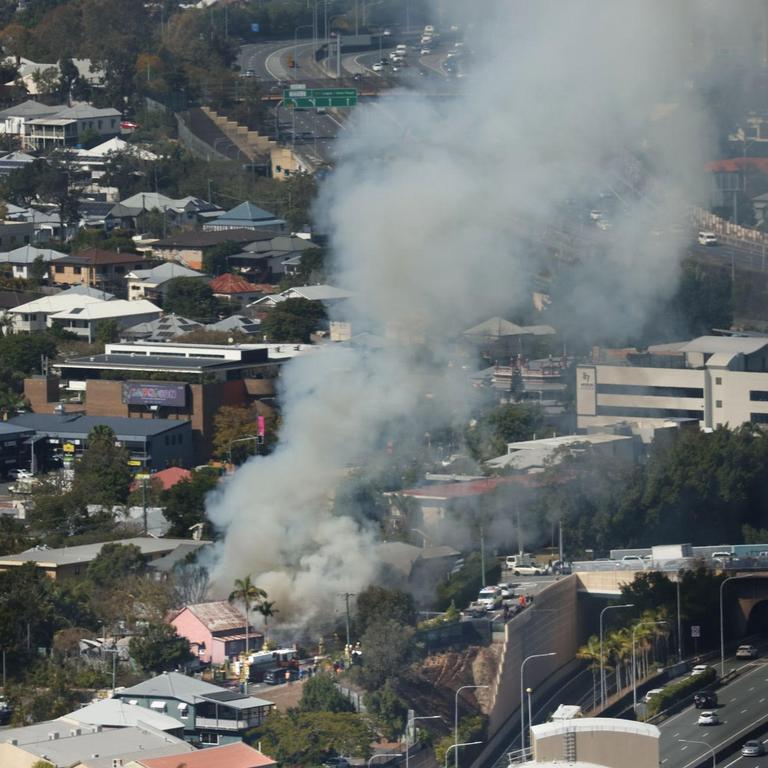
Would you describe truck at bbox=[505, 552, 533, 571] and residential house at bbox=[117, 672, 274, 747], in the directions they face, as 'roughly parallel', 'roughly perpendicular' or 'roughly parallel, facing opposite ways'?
roughly perpendicular

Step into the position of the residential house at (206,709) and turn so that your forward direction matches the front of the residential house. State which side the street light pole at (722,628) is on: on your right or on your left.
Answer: on your left

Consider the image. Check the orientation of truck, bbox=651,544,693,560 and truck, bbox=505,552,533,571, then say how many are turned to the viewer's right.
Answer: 1

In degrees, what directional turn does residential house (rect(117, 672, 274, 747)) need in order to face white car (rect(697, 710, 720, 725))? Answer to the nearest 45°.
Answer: approximately 45° to its left

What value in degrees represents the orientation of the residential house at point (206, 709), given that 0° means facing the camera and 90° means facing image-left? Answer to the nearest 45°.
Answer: approximately 315°
